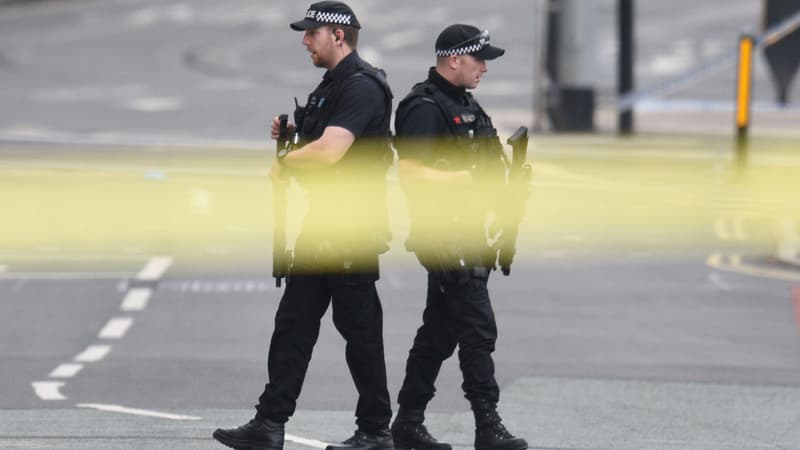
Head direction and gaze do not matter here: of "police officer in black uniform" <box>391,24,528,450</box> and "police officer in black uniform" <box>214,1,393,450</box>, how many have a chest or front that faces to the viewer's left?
1

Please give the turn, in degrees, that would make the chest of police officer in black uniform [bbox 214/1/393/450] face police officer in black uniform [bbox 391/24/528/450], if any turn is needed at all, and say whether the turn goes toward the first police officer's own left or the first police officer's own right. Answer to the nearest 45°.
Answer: approximately 180°

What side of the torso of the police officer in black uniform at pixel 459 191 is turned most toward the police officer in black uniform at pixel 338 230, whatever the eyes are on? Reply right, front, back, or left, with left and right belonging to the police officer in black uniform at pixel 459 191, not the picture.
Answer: back

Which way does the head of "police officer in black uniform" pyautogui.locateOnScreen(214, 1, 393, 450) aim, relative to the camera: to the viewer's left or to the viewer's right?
to the viewer's left

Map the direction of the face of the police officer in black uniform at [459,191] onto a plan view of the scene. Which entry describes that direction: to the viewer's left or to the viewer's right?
to the viewer's right

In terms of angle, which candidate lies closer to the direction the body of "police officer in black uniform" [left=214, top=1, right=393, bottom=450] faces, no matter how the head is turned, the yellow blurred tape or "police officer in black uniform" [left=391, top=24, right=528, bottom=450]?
the yellow blurred tape

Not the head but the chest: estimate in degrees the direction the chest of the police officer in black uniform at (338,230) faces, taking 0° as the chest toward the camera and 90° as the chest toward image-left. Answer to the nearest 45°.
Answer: approximately 90°

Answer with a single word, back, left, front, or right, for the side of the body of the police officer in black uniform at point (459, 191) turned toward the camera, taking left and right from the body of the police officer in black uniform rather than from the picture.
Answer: right

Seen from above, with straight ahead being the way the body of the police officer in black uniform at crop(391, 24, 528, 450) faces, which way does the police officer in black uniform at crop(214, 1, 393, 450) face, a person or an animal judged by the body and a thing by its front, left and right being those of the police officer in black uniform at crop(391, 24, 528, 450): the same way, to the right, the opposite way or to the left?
the opposite way

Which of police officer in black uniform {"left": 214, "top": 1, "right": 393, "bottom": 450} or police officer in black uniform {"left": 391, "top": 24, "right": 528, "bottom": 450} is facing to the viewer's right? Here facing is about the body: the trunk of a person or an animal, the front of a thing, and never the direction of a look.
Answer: police officer in black uniform {"left": 391, "top": 24, "right": 528, "bottom": 450}
